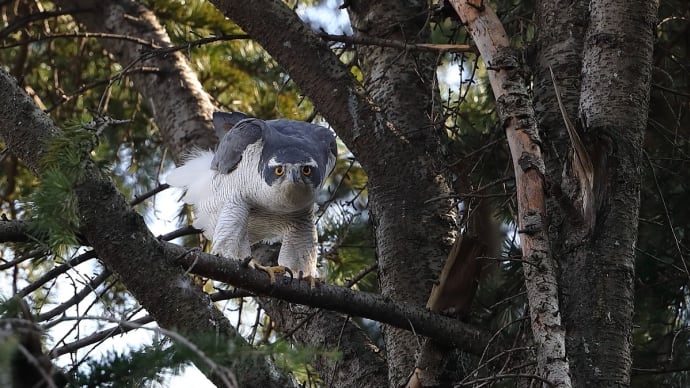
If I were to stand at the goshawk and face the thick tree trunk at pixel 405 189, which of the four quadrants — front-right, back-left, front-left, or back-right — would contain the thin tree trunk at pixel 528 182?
front-right

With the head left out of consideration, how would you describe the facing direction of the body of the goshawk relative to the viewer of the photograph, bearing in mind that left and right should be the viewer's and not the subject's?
facing the viewer and to the right of the viewer

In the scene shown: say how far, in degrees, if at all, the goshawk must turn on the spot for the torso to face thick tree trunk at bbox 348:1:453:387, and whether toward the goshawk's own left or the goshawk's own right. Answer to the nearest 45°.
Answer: approximately 45° to the goshawk's own left

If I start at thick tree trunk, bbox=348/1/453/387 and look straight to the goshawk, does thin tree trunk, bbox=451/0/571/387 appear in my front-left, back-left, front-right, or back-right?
back-left
